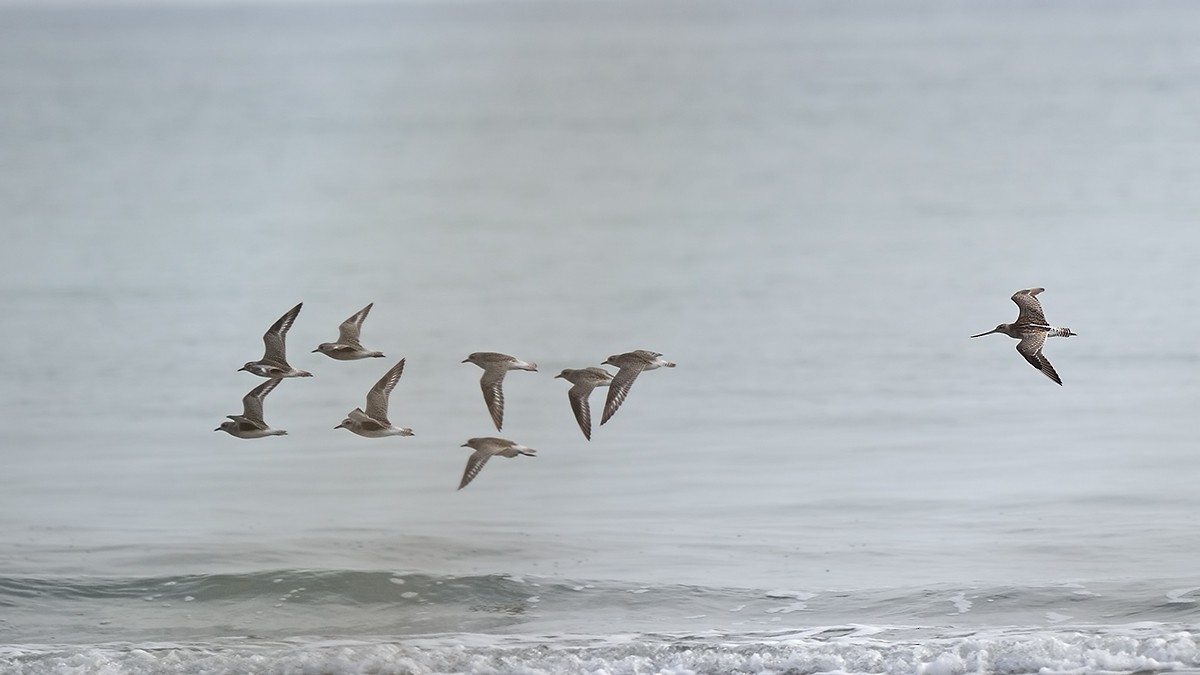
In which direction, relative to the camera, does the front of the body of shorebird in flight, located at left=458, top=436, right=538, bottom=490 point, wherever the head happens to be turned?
to the viewer's left

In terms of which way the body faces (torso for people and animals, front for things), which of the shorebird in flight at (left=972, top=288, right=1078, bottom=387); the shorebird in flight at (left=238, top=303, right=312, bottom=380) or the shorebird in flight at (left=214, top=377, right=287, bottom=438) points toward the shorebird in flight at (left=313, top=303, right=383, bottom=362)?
the shorebird in flight at (left=972, top=288, right=1078, bottom=387)

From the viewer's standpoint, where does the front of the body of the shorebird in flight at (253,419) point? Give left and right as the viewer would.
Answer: facing to the left of the viewer

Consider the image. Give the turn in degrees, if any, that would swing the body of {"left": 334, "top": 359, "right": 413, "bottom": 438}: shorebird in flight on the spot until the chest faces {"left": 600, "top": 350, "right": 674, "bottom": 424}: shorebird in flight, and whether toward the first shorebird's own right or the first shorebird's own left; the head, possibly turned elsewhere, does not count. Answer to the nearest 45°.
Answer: approximately 135° to the first shorebird's own left

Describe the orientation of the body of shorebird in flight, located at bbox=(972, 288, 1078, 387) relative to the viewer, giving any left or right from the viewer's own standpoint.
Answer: facing to the left of the viewer

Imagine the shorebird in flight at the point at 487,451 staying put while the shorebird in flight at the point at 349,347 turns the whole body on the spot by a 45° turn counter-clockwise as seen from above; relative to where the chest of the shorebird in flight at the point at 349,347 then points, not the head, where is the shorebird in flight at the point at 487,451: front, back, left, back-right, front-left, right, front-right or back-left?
left

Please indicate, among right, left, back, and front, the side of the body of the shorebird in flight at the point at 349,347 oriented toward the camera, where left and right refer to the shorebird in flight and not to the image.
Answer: left

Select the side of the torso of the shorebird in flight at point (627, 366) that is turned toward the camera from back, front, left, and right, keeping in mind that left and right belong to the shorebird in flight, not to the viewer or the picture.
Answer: left

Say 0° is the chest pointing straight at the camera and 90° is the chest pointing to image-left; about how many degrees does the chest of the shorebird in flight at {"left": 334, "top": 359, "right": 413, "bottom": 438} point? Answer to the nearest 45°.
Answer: approximately 90°

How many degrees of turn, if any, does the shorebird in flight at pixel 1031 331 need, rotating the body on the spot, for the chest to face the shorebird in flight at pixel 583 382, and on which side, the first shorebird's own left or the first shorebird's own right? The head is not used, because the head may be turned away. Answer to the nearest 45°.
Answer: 0° — it already faces it

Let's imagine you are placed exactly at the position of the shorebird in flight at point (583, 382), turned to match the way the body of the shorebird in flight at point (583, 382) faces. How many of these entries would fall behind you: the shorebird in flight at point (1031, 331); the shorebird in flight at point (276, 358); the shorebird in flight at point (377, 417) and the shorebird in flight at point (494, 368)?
1

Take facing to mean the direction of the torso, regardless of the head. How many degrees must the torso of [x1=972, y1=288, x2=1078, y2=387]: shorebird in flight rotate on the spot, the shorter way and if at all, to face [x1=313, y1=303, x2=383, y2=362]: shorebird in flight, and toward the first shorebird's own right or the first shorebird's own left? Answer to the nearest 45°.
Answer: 0° — it already faces it

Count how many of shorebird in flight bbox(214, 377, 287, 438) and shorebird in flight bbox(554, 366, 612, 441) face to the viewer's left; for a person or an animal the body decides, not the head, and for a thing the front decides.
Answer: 2

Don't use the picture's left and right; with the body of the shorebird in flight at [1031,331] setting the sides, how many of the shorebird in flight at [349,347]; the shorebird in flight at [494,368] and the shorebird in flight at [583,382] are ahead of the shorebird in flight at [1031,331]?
3

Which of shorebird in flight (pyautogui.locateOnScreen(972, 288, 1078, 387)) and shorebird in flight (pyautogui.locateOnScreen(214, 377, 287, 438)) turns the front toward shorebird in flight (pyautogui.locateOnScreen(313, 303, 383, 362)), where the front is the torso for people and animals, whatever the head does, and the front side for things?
shorebird in flight (pyautogui.locateOnScreen(972, 288, 1078, 387))

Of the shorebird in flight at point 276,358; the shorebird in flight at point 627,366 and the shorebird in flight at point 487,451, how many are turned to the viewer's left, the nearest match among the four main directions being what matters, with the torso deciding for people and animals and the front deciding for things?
3
